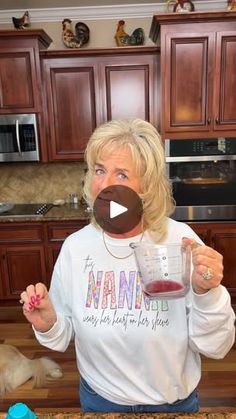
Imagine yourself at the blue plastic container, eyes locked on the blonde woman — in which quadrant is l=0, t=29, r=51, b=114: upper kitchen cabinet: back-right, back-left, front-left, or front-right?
front-left

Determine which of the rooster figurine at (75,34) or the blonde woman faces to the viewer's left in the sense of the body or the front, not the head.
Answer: the rooster figurine

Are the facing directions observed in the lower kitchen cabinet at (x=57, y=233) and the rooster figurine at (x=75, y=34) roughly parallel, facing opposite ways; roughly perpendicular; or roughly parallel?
roughly perpendicular

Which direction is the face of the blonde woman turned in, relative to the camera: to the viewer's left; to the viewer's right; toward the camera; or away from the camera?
toward the camera

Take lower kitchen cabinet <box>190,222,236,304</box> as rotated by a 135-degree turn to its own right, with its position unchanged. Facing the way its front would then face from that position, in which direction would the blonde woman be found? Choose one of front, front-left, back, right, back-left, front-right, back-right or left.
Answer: back-left

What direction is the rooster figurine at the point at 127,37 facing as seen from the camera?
to the viewer's left

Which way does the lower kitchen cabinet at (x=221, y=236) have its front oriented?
toward the camera

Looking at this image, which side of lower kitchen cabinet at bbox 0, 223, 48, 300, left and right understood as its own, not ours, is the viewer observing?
front

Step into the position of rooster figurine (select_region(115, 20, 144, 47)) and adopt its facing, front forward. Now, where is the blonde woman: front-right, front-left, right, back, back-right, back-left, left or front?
left

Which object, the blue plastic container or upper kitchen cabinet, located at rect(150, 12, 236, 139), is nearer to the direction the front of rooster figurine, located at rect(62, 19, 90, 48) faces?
the blue plastic container

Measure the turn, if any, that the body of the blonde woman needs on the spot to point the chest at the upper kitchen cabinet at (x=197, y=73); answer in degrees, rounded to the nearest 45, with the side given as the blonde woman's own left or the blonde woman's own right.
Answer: approximately 180°

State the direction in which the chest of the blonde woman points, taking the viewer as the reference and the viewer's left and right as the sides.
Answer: facing the viewer
